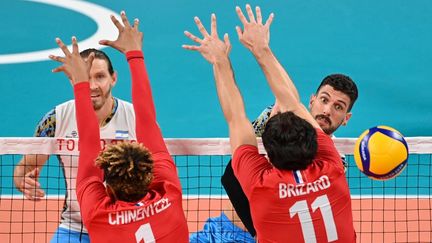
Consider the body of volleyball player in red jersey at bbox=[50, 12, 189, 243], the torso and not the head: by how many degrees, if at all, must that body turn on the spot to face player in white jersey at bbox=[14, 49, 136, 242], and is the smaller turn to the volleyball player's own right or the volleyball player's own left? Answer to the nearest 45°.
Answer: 0° — they already face them

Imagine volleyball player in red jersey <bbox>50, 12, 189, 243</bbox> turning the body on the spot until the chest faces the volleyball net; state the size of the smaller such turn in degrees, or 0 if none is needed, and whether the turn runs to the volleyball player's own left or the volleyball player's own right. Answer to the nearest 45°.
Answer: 0° — they already face it

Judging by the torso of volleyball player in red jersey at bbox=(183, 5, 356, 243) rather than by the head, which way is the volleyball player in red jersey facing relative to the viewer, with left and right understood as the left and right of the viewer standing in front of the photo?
facing away from the viewer

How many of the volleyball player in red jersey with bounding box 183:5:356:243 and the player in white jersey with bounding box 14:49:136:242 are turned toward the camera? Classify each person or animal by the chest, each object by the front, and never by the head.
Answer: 1

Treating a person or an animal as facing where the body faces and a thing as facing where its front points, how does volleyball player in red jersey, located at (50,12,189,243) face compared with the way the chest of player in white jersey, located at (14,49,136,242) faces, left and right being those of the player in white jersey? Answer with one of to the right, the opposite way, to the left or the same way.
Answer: the opposite way

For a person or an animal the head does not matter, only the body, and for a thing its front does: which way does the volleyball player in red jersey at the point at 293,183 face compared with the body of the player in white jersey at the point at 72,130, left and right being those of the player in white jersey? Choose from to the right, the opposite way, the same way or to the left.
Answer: the opposite way

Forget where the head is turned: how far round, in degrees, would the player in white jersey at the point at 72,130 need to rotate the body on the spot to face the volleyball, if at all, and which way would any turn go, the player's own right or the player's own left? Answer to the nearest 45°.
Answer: approximately 45° to the player's own left

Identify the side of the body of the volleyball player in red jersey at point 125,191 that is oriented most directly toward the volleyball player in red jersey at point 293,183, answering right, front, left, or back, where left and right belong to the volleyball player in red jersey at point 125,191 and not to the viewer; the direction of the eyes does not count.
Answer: right

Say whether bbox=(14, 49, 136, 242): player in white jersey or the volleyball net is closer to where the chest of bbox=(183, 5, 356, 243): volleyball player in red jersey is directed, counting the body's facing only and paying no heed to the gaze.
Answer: the volleyball net

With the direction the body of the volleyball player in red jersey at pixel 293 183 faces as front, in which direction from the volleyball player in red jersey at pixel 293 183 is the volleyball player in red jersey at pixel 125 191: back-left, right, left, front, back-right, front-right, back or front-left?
left

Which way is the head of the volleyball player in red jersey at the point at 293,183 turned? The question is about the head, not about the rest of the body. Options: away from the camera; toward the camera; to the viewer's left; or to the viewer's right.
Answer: away from the camera

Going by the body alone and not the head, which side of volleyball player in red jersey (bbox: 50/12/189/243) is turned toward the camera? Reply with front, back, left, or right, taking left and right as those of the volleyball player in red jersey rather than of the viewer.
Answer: back
